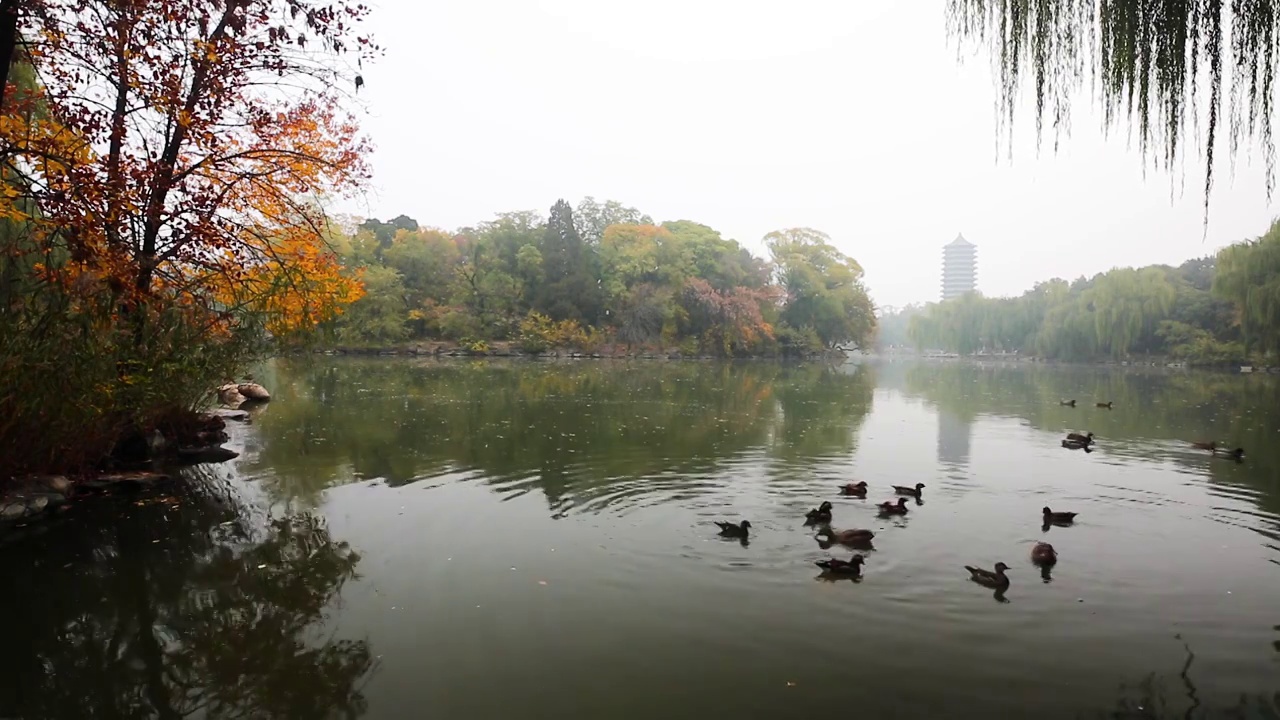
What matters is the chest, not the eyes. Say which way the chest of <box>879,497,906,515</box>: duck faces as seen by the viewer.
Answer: to the viewer's right

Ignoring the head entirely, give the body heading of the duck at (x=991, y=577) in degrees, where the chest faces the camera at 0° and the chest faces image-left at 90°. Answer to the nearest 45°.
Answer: approximately 315°

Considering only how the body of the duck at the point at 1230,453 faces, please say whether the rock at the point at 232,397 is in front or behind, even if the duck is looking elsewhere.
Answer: behind

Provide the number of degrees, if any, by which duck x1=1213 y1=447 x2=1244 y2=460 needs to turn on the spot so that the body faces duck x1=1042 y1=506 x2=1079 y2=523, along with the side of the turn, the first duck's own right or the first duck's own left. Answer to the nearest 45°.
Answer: approximately 90° to the first duck's own right

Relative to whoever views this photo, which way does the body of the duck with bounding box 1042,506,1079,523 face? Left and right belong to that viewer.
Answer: facing to the left of the viewer

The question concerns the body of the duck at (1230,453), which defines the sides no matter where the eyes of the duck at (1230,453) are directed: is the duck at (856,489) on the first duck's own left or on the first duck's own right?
on the first duck's own right

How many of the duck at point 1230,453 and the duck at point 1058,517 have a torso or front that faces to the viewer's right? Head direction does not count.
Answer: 1

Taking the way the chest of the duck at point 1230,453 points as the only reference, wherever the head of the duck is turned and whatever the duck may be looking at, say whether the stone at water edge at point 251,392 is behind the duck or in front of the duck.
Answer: behind

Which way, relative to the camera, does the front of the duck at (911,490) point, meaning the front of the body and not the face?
to the viewer's right

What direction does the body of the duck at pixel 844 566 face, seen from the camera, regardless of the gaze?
to the viewer's right
